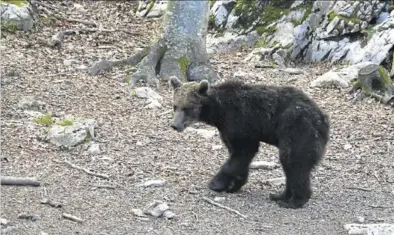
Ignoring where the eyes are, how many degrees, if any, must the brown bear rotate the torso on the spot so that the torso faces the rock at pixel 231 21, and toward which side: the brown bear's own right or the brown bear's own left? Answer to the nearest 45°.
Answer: approximately 90° to the brown bear's own right

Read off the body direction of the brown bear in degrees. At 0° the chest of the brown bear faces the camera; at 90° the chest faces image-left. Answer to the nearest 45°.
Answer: approximately 90°

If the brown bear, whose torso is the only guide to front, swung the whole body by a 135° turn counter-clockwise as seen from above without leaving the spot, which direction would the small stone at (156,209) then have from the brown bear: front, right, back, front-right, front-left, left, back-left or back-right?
right

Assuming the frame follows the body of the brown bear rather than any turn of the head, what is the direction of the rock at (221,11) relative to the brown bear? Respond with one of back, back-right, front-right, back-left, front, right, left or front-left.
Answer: right

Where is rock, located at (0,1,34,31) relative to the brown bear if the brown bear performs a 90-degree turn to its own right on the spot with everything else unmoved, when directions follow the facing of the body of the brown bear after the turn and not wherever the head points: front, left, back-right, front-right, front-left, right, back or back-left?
front-left

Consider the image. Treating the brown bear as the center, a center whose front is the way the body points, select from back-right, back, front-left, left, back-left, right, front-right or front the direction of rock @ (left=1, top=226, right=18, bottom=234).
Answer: front-left

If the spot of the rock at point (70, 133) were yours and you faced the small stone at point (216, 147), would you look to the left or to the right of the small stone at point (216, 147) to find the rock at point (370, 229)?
right

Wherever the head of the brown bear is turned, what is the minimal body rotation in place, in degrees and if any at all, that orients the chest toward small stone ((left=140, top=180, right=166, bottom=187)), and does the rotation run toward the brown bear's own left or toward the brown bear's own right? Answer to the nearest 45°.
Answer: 0° — it already faces it

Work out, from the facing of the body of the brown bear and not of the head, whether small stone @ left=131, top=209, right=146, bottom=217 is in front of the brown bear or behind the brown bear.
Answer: in front

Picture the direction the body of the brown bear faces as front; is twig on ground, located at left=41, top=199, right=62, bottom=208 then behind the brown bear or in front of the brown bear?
in front

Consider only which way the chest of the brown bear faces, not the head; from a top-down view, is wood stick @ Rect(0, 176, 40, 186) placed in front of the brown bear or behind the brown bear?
in front

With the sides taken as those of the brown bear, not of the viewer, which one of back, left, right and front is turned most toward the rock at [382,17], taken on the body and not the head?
right

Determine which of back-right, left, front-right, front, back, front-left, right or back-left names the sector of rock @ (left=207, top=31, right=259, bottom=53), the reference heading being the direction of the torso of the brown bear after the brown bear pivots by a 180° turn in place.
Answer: left

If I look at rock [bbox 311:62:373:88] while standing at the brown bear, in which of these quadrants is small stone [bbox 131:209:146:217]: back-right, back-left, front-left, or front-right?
back-left

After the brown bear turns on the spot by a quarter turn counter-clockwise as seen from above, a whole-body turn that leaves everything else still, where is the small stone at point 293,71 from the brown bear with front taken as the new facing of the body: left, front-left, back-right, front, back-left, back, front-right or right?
back
